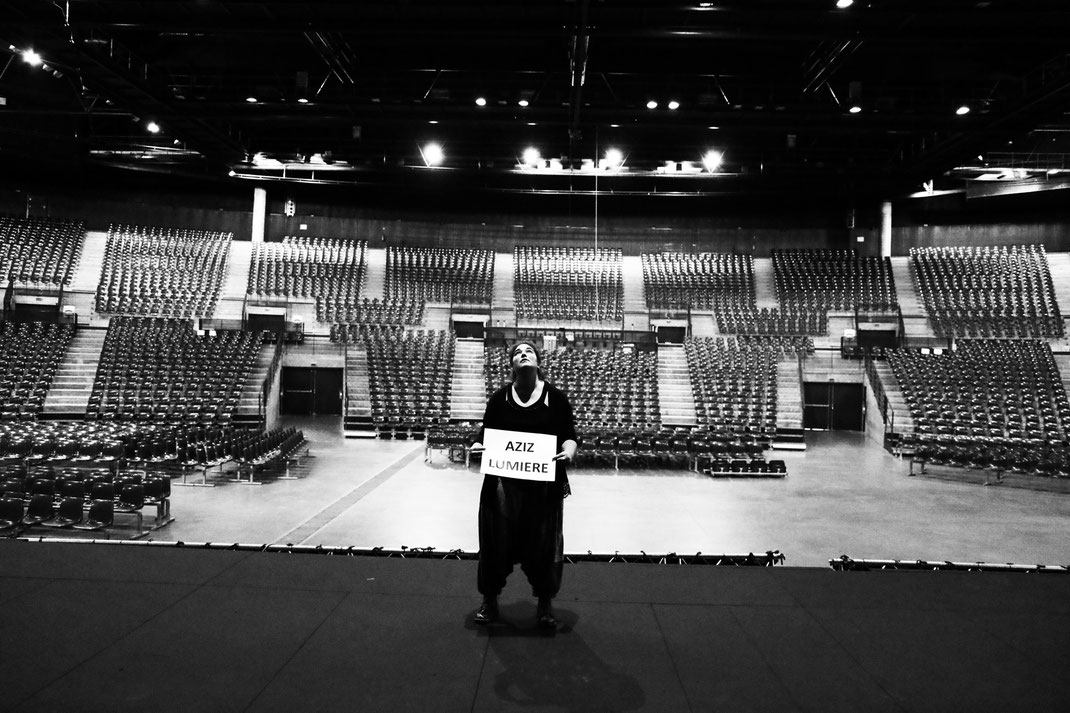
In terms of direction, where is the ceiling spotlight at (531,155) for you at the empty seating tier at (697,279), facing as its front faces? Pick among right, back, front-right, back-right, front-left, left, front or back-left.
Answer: front-right

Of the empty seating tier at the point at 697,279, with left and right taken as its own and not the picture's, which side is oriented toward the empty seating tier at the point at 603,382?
front

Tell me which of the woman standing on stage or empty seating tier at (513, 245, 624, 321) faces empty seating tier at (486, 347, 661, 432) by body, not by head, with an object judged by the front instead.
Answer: empty seating tier at (513, 245, 624, 321)

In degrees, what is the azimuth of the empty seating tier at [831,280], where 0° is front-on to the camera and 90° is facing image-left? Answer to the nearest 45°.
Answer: approximately 0°

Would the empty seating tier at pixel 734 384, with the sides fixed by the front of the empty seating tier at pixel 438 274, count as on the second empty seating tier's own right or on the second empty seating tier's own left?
on the second empty seating tier's own left

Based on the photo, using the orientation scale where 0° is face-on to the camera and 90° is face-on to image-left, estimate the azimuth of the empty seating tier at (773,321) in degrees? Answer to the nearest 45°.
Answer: approximately 0°

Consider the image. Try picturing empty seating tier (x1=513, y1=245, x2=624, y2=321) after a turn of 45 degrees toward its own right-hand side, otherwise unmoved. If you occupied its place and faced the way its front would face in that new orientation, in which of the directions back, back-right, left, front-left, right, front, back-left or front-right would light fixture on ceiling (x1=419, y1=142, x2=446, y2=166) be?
front

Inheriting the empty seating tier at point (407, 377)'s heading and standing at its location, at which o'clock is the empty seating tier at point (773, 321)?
the empty seating tier at point (773, 321) is roughly at 9 o'clock from the empty seating tier at point (407, 377).

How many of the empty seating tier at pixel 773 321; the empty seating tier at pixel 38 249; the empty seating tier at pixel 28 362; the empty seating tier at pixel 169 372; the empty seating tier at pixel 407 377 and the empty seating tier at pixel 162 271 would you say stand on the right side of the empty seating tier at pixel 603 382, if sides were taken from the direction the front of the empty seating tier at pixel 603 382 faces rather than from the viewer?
5

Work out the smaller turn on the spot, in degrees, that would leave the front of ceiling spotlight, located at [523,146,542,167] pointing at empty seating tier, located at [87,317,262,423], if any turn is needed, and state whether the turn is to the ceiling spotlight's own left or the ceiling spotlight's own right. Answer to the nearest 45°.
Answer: approximately 90° to the ceiling spotlight's own right

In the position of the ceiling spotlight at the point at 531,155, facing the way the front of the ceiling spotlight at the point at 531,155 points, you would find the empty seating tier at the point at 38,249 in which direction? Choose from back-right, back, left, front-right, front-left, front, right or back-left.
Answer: right
